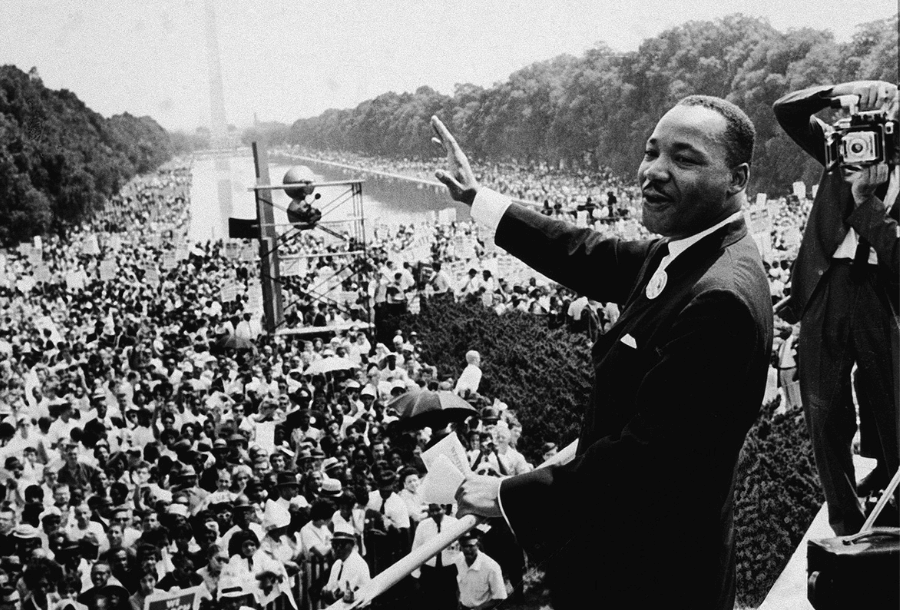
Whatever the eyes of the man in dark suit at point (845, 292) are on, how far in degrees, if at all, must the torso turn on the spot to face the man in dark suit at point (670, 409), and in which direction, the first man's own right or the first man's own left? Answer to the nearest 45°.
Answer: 0° — they already face them

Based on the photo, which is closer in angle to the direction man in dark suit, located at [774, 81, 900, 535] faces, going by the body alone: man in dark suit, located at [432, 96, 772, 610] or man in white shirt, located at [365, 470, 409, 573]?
the man in dark suit

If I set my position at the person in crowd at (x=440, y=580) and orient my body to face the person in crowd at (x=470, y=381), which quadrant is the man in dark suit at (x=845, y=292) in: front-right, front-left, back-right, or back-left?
back-right
